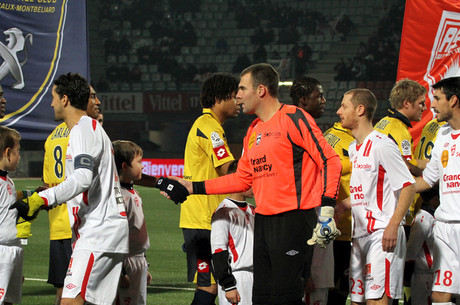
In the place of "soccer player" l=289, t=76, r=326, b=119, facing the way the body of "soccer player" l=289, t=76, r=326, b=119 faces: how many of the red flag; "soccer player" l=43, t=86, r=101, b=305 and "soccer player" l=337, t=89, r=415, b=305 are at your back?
1

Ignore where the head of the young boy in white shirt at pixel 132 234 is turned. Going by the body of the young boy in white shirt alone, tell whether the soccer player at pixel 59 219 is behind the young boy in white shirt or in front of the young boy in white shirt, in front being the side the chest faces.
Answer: behind

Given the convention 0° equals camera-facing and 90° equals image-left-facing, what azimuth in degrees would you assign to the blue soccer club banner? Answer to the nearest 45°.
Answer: approximately 0°

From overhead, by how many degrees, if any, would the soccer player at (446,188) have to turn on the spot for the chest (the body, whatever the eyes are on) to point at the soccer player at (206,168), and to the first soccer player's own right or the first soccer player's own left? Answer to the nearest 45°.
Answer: approximately 45° to the first soccer player's own right

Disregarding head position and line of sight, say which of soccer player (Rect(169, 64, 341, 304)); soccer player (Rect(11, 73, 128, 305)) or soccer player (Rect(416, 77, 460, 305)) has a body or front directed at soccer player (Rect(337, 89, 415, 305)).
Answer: soccer player (Rect(416, 77, 460, 305))

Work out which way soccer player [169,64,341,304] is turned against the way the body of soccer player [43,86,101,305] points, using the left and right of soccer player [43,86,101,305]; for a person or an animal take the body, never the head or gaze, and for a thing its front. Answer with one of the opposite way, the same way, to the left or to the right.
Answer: the opposite way

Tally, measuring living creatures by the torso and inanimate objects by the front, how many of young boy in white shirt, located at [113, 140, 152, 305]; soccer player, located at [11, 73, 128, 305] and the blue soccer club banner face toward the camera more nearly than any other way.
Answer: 1

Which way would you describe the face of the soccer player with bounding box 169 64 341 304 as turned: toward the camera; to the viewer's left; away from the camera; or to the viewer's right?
to the viewer's left

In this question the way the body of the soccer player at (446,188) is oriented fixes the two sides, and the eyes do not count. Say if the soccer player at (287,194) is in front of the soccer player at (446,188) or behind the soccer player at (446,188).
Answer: in front
